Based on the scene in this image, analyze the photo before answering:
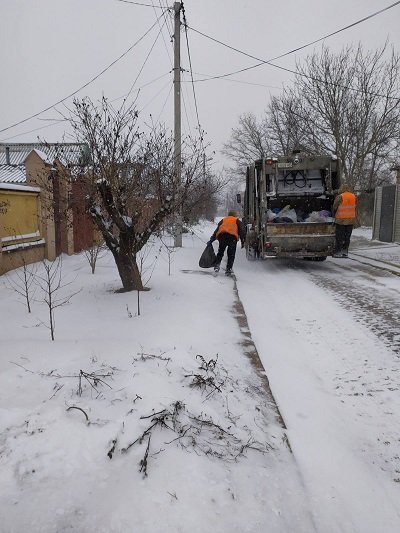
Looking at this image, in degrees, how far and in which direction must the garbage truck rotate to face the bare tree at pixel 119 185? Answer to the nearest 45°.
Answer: approximately 135° to its left

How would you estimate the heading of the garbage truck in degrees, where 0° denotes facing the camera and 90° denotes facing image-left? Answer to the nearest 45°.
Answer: approximately 180°

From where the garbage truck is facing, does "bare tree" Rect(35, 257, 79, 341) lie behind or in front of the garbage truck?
behind

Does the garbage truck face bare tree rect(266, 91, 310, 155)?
yes

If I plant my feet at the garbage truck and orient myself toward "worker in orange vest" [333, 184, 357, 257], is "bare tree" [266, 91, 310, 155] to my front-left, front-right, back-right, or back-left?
back-left
